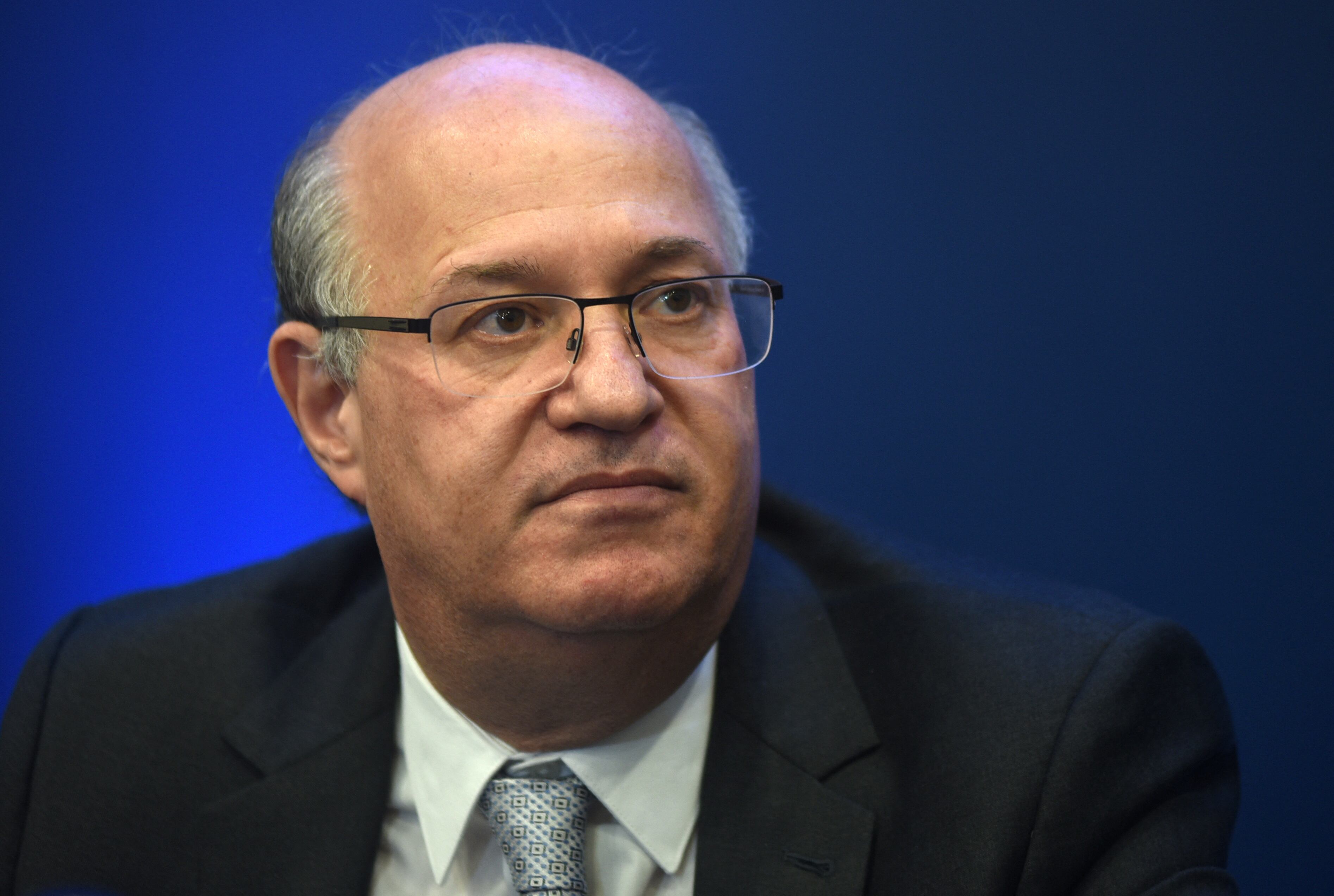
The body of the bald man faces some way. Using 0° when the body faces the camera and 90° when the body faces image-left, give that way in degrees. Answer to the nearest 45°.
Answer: approximately 0°

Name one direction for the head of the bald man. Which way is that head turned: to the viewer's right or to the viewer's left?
to the viewer's right
